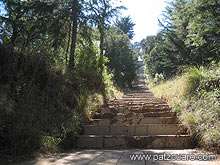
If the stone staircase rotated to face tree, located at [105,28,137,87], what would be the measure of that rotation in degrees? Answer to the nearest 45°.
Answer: approximately 180°

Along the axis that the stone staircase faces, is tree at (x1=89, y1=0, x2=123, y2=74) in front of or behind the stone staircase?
behind

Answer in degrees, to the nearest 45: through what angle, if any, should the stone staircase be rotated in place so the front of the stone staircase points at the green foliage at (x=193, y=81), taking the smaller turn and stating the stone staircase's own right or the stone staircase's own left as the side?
approximately 135° to the stone staircase's own left

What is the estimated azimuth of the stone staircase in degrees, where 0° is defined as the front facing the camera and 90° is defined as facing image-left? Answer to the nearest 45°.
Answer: approximately 0°
